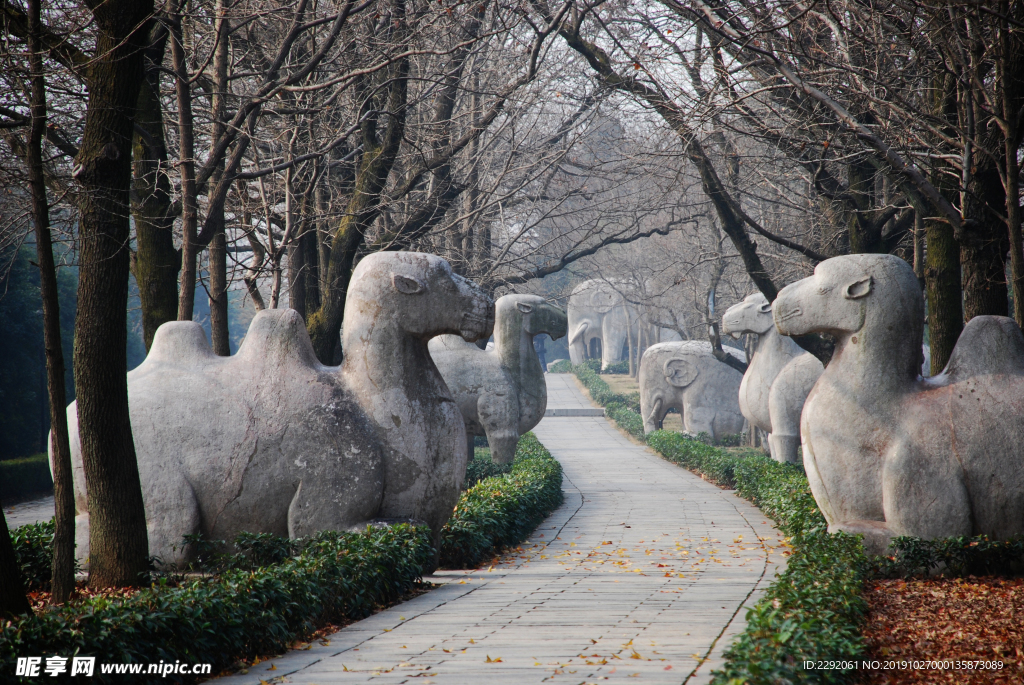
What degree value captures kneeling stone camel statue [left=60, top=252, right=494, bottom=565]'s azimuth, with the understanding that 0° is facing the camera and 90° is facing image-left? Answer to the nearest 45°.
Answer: approximately 270°

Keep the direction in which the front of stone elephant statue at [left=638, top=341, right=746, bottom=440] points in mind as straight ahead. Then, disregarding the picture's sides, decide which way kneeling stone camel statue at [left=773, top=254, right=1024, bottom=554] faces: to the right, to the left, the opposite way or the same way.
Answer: the same way

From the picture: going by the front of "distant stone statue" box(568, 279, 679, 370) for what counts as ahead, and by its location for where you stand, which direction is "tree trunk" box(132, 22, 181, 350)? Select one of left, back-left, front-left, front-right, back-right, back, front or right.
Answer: front-left

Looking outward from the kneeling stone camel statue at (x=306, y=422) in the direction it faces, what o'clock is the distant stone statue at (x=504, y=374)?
The distant stone statue is roughly at 10 o'clock from the kneeling stone camel statue.

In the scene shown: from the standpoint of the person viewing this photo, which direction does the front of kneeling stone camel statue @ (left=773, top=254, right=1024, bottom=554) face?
facing to the left of the viewer

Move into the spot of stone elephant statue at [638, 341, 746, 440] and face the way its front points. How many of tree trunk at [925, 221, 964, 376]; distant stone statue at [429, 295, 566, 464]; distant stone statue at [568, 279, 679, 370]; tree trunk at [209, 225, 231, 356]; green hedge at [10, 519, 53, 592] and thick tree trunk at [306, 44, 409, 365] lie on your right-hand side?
1

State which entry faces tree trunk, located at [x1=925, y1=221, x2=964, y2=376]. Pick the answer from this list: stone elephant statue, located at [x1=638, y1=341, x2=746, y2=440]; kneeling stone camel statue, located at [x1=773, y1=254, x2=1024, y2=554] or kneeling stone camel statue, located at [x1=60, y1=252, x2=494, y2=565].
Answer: kneeling stone camel statue, located at [x1=60, y1=252, x2=494, y2=565]

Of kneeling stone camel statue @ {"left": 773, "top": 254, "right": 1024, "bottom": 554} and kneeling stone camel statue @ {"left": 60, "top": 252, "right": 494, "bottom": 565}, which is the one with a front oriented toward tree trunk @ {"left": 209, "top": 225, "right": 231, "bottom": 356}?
kneeling stone camel statue @ {"left": 773, "top": 254, "right": 1024, "bottom": 554}

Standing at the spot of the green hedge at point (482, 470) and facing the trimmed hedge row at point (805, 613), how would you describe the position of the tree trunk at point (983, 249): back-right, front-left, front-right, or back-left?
front-left

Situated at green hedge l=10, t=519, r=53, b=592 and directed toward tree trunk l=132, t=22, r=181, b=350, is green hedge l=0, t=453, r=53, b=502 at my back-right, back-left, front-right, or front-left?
front-left

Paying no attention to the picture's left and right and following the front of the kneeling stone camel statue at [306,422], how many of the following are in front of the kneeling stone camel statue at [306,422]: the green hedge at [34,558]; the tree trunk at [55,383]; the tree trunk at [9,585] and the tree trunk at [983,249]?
1

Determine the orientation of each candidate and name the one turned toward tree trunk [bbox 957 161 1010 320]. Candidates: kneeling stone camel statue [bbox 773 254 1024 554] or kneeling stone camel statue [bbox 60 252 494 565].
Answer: kneeling stone camel statue [bbox 60 252 494 565]

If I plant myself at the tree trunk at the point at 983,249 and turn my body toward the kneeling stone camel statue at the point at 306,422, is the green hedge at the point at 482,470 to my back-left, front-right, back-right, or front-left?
front-right

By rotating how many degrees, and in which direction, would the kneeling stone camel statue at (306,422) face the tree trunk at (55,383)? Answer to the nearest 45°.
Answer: approximately 135° to its right

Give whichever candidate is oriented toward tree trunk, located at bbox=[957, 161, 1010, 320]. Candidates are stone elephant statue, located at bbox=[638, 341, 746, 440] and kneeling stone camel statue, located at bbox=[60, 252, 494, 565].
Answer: the kneeling stone camel statue

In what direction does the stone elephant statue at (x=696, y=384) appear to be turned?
to the viewer's left
